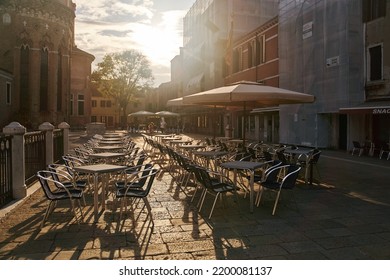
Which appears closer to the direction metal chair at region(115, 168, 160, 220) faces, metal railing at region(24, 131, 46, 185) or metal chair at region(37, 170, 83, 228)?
the metal chair

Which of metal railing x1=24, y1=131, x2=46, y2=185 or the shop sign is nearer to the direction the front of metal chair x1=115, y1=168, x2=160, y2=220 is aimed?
the metal railing

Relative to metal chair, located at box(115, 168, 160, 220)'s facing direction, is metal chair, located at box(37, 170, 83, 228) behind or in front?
in front

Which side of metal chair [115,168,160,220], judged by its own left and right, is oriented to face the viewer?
left

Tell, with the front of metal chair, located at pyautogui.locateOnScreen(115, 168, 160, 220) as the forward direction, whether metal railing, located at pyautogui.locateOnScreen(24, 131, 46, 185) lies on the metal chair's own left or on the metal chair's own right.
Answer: on the metal chair's own right

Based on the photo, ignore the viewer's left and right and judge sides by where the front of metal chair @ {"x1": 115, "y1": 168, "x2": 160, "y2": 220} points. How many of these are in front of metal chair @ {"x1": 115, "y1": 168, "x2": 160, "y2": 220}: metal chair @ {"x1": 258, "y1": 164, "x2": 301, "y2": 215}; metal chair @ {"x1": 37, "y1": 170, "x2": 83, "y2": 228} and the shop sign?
1

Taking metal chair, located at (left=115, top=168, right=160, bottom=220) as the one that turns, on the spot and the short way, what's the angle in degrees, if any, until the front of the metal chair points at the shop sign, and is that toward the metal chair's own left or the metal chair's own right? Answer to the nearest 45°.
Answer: approximately 135° to the metal chair's own right

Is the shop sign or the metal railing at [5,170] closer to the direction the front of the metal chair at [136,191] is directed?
the metal railing

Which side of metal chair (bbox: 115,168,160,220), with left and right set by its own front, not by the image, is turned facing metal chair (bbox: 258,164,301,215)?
back

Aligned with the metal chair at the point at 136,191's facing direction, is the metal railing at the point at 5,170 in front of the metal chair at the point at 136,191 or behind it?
in front

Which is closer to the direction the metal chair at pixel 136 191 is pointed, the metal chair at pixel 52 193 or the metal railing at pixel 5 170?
the metal chair
